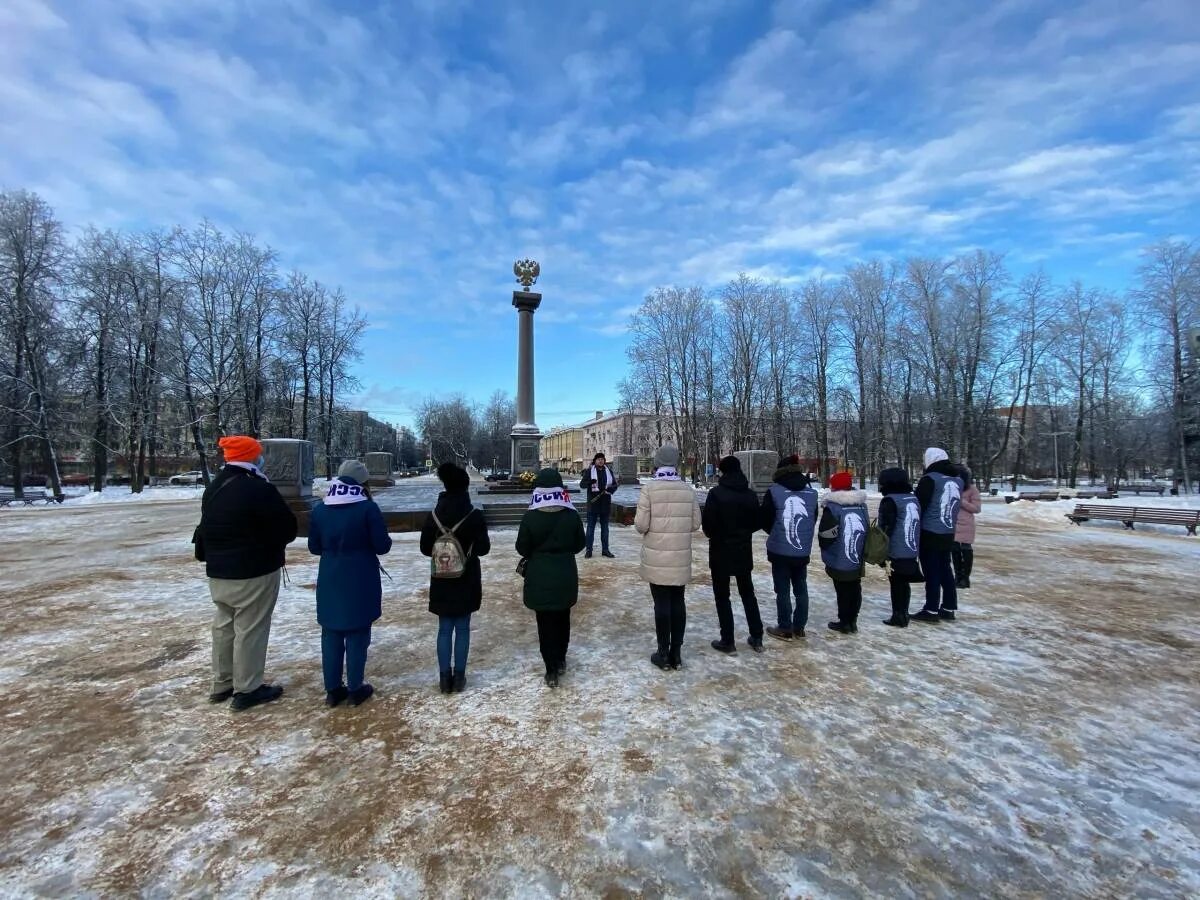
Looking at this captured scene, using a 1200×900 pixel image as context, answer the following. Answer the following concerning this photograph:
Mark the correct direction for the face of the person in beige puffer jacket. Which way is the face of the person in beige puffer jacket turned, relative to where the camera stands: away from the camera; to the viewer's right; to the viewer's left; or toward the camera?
away from the camera

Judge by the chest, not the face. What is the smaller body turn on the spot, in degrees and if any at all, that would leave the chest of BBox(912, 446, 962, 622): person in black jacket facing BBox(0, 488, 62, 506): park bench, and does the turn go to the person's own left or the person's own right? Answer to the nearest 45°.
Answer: approximately 45° to the person's own left

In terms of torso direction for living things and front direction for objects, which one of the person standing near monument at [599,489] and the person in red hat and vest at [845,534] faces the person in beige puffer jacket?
the person standing near monument

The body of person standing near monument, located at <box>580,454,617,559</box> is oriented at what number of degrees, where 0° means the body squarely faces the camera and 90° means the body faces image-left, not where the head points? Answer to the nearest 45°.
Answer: approximately 0°

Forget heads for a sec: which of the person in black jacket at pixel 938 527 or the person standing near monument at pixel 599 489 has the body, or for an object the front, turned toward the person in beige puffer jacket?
the person standing near monument

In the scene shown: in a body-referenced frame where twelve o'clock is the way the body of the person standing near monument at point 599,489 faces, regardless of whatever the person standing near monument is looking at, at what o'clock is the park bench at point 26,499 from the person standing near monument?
The park bench is roughly at 4 o'clock from the person standing near monument.

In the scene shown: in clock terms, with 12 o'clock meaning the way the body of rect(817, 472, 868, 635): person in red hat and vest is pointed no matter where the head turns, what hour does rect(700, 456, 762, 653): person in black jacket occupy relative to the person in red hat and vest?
The person in black jacket is roughly at 9 o'clock from the person in red hat and vest.

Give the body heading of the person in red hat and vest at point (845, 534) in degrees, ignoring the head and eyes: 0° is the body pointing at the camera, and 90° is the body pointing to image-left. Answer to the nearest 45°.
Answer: approximately 135°

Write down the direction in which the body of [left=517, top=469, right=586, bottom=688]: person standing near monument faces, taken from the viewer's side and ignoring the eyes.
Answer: away from the camera

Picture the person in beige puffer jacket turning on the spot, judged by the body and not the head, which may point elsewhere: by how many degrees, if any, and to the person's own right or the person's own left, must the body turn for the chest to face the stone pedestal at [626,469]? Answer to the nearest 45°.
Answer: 0° — they already face it

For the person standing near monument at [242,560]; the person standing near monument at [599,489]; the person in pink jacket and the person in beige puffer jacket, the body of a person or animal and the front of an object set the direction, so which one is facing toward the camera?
the person standing near monument at [599,489]

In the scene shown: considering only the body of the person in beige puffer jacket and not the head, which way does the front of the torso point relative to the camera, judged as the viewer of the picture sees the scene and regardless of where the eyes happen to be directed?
away from the camera

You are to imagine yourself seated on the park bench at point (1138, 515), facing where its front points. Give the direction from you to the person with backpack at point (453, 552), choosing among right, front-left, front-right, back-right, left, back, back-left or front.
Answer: front-left

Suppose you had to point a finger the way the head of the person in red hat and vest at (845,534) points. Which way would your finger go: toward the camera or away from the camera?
away from the camera

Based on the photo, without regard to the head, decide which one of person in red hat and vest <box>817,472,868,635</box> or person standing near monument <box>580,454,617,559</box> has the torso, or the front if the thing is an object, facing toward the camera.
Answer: the person standing near monument
